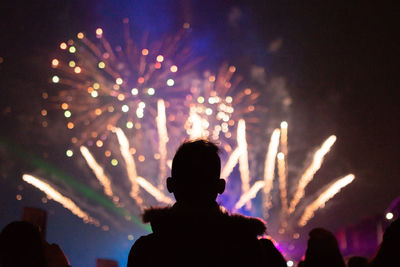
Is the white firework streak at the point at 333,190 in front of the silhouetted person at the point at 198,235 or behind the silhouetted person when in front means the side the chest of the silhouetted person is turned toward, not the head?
in front

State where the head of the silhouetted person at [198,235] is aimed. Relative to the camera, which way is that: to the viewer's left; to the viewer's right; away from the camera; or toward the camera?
away from the camera

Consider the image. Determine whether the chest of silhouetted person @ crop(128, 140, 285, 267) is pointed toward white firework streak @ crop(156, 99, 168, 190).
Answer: yes

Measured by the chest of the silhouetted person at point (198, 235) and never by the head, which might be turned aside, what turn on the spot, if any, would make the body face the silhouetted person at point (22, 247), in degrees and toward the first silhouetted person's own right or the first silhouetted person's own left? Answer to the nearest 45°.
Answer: approximately 45° to the first silhouetted person's own left

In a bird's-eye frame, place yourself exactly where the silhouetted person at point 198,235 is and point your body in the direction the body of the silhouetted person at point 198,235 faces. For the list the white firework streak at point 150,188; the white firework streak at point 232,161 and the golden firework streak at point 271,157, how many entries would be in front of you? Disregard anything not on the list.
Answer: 3

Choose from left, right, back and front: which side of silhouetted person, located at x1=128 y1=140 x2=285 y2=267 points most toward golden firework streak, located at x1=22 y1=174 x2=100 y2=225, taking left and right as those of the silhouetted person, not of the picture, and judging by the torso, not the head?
front

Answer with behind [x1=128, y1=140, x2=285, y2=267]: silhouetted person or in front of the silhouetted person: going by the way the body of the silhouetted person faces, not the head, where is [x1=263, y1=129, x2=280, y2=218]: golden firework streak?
in front

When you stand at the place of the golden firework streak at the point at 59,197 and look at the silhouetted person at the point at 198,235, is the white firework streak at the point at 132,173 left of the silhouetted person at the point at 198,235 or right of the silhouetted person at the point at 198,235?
left

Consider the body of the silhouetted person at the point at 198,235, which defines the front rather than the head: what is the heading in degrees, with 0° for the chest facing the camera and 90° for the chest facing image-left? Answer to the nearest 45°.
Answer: approximately 180°

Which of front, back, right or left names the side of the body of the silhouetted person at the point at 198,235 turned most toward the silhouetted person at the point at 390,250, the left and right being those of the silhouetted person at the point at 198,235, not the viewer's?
right

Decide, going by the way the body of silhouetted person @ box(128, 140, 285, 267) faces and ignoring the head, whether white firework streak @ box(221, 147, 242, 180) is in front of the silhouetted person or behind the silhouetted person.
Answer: in front
